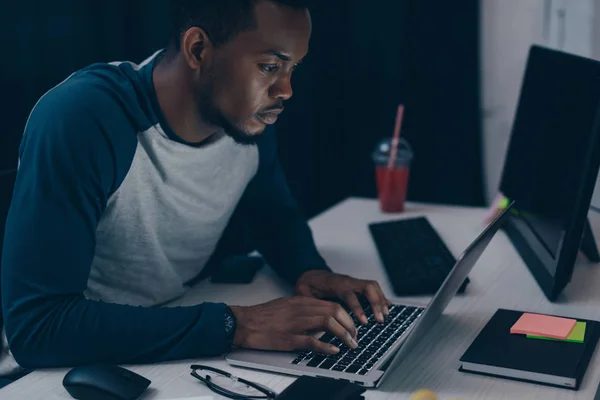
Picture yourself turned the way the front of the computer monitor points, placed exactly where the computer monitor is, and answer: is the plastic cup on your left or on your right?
on your right

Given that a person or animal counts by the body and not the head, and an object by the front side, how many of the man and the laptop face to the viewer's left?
1

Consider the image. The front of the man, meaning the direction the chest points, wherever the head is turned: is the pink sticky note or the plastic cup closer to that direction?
the pink sticky note

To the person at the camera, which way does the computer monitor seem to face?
facing the viewer and to the left of the viewer

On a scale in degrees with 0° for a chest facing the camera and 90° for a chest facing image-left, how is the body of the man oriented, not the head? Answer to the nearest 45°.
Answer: approximately 315°

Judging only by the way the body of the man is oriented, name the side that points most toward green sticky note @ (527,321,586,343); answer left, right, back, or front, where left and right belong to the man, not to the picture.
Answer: front

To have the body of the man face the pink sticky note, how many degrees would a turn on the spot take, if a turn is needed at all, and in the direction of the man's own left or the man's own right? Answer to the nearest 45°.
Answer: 0° — they already face it

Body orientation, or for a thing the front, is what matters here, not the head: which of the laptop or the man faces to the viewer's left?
the laptop

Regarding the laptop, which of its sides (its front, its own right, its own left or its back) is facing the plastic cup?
right

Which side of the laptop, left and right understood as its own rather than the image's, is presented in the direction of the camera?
left
